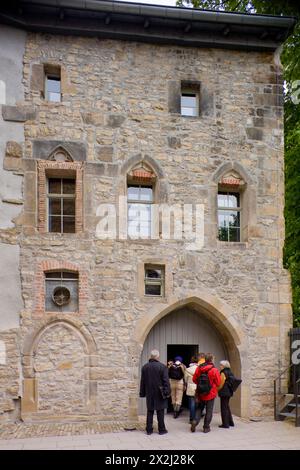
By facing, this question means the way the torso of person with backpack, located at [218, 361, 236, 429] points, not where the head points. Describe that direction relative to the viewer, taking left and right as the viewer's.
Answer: facing away from the viewer and to the left of the viewer

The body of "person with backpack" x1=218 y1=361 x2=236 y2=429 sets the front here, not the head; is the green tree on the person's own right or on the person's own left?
on the person's own right

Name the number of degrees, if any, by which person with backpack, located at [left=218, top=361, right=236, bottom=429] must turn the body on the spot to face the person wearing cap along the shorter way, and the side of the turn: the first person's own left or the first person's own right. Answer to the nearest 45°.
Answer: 0° — they already face them

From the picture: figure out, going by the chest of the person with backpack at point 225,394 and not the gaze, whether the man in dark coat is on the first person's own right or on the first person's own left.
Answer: on the first person's own left
